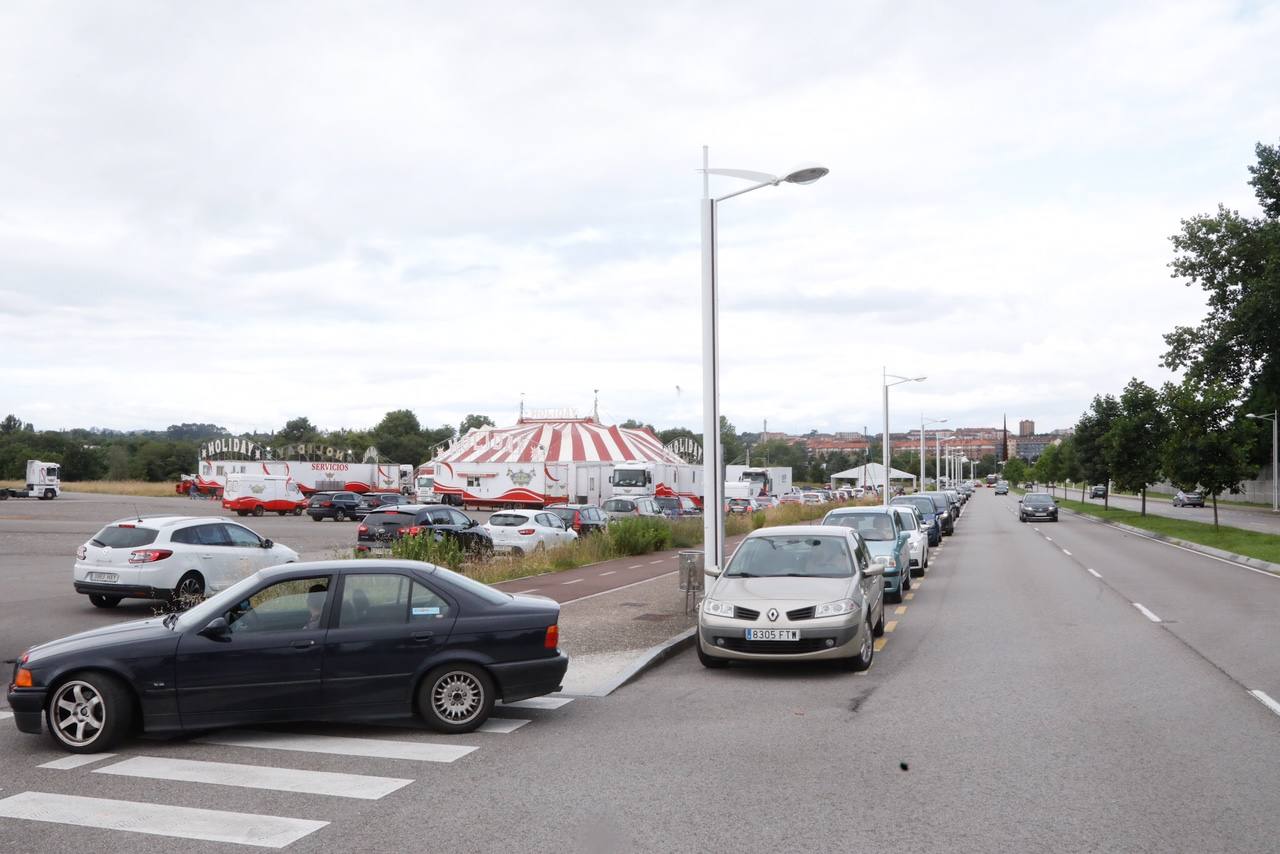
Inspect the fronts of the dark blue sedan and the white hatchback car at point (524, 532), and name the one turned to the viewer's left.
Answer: the dark blue sedan

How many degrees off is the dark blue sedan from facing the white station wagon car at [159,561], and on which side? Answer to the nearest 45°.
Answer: approximately 90° to its right

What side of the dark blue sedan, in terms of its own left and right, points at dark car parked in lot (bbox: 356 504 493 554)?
right

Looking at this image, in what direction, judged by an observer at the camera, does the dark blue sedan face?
facing to the left of the viewer

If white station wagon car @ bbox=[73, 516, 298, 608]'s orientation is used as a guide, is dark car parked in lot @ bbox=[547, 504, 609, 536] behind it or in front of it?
in front

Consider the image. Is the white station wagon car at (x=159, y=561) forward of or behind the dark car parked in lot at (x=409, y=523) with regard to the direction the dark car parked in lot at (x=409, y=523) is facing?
behind

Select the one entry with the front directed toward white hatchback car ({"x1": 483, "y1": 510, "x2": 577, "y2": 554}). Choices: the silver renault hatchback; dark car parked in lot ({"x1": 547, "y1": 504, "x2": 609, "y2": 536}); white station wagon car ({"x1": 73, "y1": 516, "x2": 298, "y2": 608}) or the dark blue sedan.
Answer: white station wagon car ({"x1": 73, "y1": 516, "x2": 298, "y2": 608})

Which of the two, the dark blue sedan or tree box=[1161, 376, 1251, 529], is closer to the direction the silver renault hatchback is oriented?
the dark blue sedan

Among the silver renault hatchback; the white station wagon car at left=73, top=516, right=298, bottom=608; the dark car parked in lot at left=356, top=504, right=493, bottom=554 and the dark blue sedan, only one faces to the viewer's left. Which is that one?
the dark blue sedan

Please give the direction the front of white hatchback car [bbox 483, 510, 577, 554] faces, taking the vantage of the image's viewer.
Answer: facing away from the viewer and to the right of the viewer

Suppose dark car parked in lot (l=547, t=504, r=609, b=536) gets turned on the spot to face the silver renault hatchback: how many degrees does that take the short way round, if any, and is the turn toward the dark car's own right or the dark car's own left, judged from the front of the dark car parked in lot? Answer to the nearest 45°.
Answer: approximately 135° to the dark car's own right

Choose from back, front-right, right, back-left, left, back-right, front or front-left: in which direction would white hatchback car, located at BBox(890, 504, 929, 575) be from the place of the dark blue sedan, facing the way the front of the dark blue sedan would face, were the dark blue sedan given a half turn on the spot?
front-left

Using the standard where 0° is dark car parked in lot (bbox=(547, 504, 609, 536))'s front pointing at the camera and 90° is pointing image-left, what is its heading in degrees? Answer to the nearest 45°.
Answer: approximately 225°

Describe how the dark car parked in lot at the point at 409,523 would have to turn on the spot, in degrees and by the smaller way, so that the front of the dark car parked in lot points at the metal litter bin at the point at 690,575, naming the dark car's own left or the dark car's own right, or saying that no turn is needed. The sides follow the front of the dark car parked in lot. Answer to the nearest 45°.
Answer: approximately 135° to the dark car's own right
